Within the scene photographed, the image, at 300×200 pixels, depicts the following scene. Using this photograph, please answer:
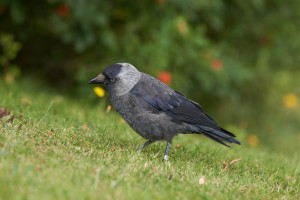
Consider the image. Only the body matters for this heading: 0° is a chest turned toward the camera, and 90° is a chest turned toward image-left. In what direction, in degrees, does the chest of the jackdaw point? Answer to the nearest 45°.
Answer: approximately 90°

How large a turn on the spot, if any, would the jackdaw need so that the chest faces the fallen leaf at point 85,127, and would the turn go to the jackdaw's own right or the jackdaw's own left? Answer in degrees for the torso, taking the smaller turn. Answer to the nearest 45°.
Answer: approximately 45° to the jackdaw's own right

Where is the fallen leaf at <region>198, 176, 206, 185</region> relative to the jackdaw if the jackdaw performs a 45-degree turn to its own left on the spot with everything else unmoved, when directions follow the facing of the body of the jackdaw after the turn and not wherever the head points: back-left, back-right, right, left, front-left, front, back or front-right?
left

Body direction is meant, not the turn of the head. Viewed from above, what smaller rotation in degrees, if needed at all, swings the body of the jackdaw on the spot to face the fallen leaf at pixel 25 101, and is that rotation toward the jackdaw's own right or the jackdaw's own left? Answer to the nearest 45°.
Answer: approximately 45° to the jackdaw's own right
